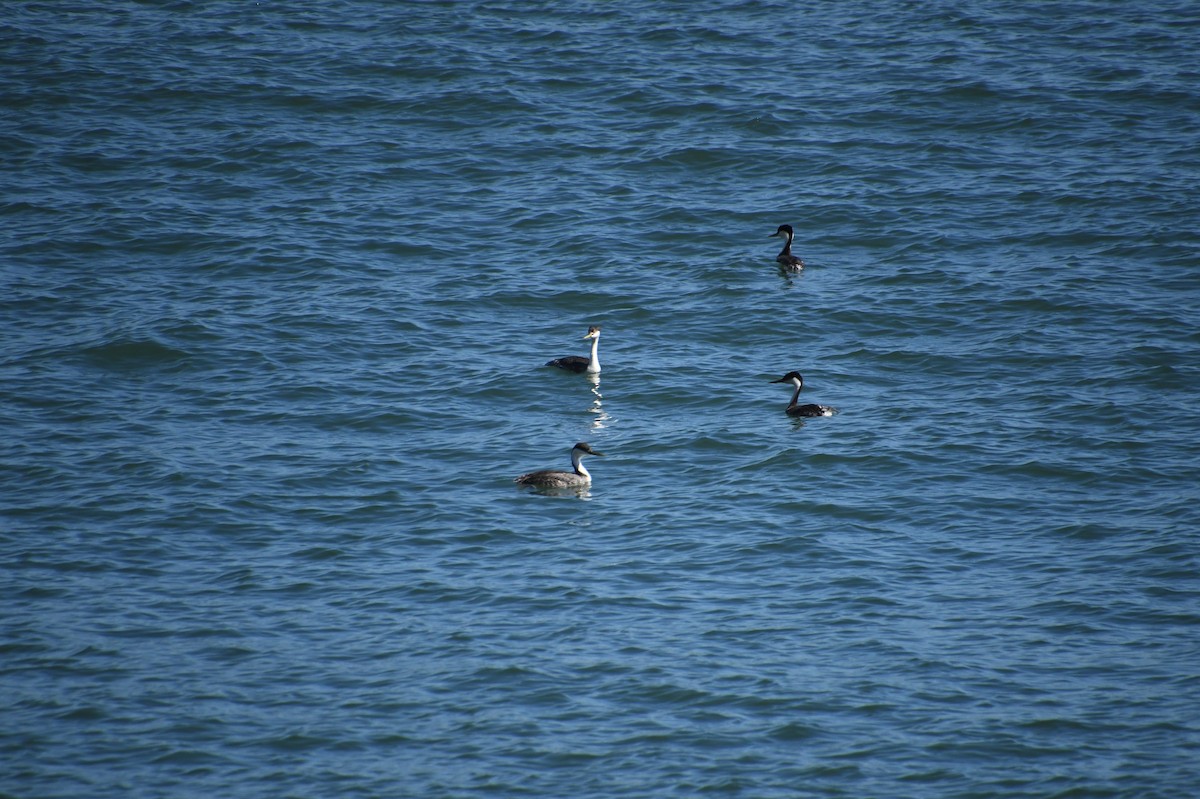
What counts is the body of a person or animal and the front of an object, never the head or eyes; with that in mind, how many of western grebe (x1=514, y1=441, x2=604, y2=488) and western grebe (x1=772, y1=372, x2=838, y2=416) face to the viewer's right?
1

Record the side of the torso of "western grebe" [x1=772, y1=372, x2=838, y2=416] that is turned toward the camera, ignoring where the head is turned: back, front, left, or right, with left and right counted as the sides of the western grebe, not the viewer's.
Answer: left

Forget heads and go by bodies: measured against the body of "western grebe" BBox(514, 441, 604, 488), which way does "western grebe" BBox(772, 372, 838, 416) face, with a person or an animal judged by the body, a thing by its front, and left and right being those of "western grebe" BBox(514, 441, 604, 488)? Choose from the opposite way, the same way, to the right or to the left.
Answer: the opposite way

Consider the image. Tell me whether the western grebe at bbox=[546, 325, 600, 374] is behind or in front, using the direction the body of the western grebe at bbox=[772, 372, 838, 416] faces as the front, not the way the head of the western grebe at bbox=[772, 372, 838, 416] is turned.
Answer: in front

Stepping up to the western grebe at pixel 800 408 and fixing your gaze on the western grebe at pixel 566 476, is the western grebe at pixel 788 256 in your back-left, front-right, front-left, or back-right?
back-right

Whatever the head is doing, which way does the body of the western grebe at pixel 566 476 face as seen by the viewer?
to the viewer's right

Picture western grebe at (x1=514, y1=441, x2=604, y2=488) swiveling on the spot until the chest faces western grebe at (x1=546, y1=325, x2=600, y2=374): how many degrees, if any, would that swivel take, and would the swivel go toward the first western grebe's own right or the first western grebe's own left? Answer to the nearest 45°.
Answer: approximately 90° to the first western grebe's own left

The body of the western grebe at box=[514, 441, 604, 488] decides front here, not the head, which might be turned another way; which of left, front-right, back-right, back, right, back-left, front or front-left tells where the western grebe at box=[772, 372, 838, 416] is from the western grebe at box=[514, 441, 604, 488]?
front-left

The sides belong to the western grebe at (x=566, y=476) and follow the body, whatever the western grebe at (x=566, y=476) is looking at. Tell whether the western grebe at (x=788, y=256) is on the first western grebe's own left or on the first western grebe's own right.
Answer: on the first western grebe's own left

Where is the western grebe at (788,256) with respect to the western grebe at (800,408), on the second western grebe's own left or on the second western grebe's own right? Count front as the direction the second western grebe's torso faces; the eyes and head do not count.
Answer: on the second western grebe's own right
